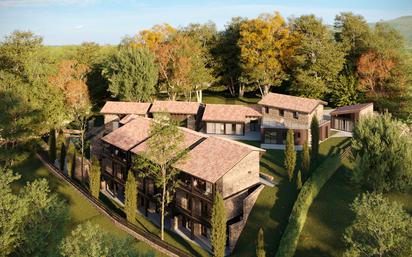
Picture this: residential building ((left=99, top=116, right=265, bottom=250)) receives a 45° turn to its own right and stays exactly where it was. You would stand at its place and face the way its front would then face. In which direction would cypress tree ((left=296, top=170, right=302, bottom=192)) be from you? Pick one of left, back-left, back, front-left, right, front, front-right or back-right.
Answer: back

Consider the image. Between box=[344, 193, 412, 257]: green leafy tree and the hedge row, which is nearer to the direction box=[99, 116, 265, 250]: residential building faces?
the green leafy tree

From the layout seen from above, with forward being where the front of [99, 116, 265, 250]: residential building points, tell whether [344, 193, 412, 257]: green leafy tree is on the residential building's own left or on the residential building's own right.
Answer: on the residential building's own left

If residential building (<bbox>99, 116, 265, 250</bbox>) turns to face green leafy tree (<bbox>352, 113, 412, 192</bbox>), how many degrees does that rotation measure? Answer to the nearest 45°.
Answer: approximately 135° to its left

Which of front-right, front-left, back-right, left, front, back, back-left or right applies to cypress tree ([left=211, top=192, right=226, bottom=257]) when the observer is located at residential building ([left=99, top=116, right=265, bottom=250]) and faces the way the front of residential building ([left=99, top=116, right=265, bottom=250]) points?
front-left

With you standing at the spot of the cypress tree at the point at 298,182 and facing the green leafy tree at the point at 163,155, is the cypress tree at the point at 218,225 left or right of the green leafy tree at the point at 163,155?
left

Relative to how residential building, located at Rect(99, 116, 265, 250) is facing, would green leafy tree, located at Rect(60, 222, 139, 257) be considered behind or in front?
in front
